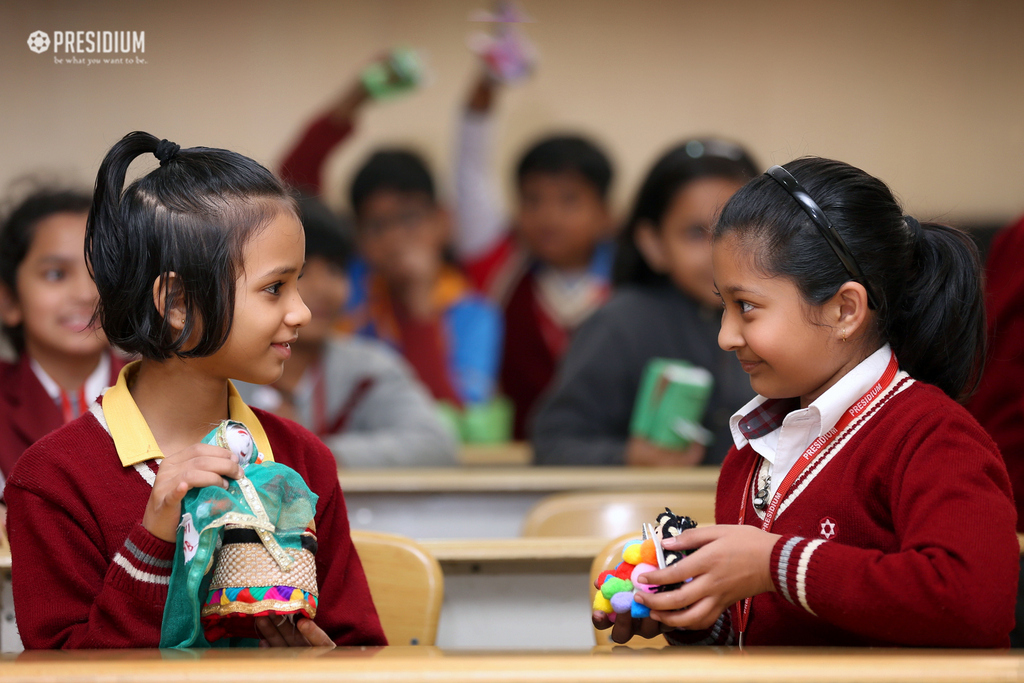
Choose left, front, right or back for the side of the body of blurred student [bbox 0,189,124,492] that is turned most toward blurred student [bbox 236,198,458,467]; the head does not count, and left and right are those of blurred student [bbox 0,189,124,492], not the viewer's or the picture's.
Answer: left

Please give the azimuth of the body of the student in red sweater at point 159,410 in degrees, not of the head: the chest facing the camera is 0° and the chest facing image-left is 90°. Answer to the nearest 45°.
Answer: approximately 315°

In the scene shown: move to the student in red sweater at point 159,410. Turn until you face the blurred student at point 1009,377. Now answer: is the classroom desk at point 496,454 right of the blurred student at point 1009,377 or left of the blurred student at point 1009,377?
left

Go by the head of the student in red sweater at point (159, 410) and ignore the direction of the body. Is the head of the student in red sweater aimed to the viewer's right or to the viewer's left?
to the viewer's right

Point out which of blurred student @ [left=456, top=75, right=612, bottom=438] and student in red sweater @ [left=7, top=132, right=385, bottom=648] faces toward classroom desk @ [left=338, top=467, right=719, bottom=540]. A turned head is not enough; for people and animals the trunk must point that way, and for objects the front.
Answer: the blurred student

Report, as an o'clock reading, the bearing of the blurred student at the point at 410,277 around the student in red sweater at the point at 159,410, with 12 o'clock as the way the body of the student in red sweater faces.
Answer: The blurred student is roughly at 8 o'clock from the student in red sweater.

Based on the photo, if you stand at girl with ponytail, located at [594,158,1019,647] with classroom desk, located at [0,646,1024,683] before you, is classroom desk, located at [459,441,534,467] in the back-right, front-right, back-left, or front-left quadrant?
back-right

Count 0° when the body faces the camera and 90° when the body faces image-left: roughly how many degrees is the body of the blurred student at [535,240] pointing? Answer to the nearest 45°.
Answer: approximately 0°

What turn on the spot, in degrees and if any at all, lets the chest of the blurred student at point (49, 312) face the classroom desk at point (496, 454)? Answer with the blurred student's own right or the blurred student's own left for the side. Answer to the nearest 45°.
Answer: approximately 90° to the blurred student's own left
